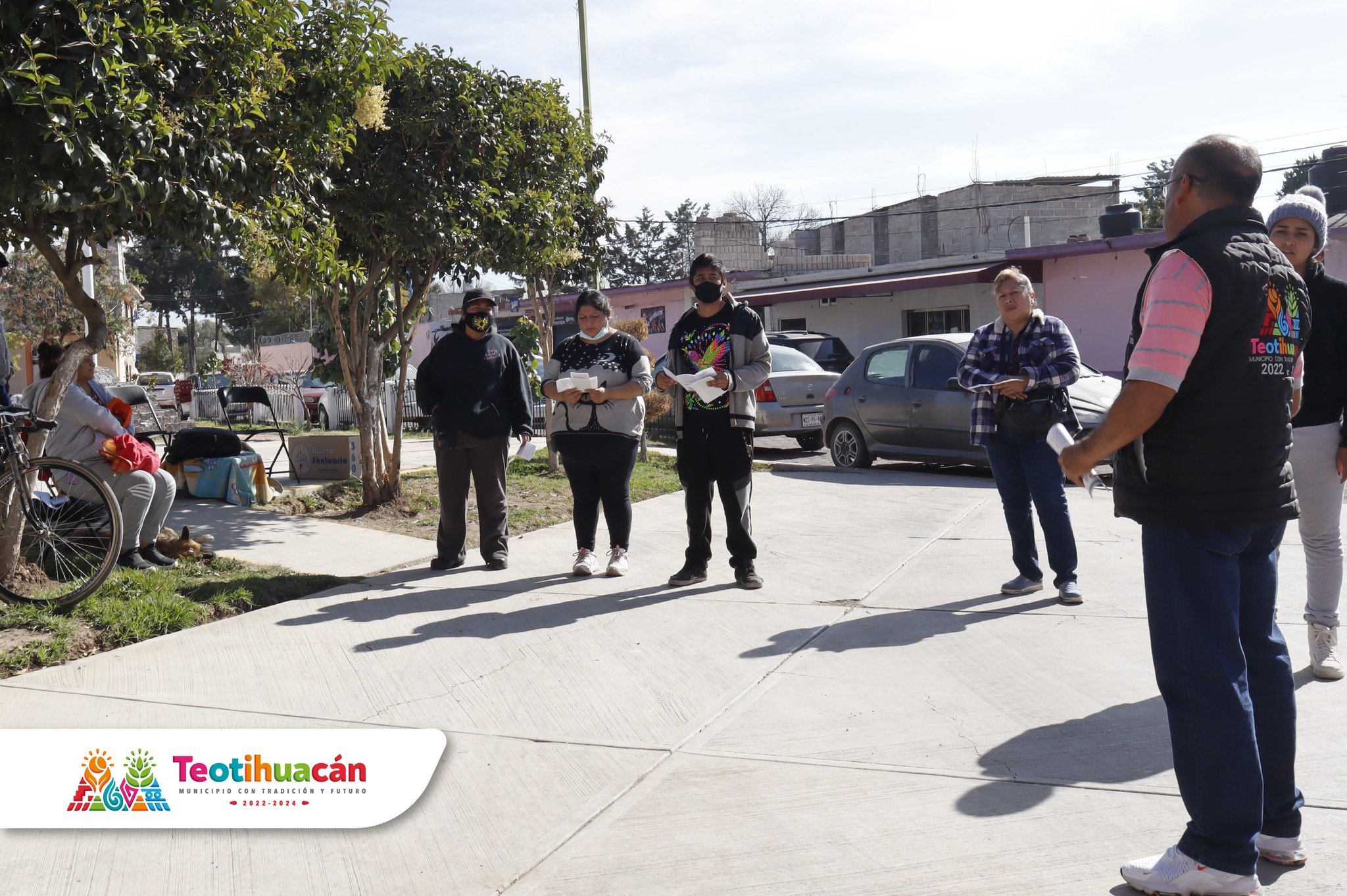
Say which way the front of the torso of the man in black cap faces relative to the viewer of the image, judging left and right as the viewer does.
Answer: facing the viewer

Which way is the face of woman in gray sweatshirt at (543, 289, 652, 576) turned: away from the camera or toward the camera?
toward the camera

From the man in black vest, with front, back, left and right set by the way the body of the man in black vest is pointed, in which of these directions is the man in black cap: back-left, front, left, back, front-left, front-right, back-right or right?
front

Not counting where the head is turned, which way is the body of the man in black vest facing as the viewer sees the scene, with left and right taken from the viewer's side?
facing away from the viewer and to the left of the viewer

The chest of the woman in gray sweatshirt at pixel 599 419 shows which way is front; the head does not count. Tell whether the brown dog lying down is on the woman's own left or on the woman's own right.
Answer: on the woman's own right

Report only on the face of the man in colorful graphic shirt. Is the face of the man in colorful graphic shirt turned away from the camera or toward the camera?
toward the camera

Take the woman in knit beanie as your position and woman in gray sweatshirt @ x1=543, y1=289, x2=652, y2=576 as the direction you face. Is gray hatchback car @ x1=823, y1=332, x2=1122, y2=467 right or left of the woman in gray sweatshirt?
right

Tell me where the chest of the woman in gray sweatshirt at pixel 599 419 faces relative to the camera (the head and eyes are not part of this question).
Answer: toward the camera

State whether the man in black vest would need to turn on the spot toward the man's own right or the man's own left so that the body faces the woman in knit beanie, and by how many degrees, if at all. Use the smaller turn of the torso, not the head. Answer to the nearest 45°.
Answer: approximately 45° to the man's own right

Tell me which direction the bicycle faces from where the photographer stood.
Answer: facing to the right of the viewer

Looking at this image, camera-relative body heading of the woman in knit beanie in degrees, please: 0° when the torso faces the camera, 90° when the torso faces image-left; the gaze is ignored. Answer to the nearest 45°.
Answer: approximately 45°

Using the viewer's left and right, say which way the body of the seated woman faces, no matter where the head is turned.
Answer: facing to the right of the viewer
